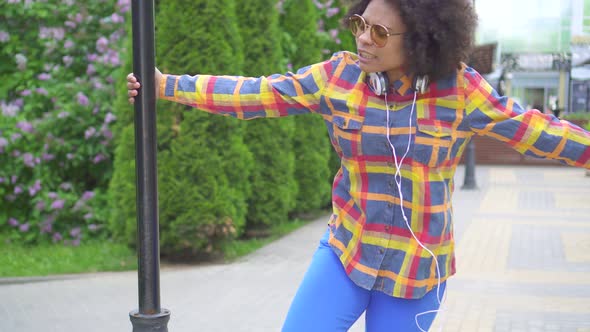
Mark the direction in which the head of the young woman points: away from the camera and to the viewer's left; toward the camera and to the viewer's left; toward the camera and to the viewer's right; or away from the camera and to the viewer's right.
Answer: toward the camera and to the viewer's left

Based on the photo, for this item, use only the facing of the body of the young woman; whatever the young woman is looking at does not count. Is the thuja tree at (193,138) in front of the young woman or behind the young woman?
behind

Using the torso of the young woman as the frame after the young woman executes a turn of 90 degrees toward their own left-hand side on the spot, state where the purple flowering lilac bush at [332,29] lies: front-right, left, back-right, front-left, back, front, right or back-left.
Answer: left

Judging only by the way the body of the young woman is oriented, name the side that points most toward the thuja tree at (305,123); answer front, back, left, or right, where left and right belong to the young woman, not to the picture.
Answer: back

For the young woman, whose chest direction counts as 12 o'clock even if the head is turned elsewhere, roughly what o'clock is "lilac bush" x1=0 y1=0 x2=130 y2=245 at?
The lilac bush is roughly at 5 o'clock from the young woman.

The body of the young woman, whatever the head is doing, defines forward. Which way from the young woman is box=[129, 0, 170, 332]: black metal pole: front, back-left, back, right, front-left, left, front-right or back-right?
right

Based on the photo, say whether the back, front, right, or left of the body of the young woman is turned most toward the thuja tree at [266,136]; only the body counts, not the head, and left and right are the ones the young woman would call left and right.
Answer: back

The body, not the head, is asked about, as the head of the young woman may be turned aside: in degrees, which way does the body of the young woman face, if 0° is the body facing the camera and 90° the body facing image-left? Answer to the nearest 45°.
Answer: approximately 0°
